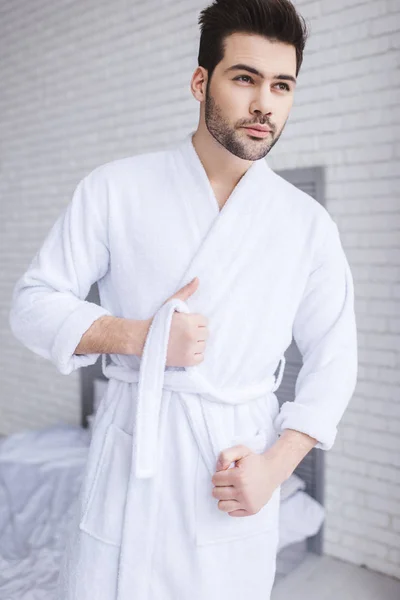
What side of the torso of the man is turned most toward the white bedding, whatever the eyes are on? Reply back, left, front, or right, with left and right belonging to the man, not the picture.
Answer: back

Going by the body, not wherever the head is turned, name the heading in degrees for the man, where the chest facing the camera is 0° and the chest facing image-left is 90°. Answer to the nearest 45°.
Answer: approximately 0°

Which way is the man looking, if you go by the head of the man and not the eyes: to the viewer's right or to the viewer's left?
to the viewer's right
